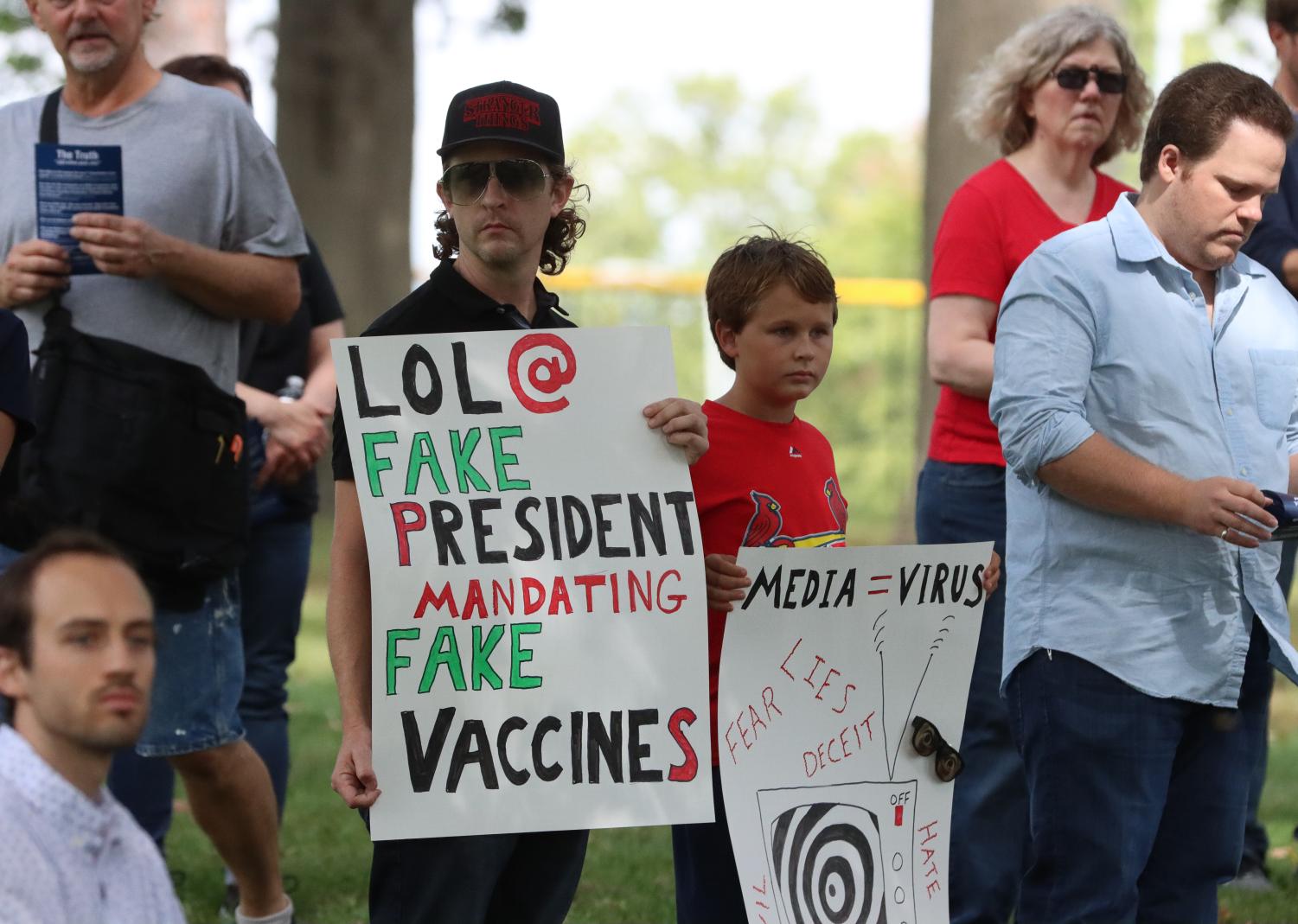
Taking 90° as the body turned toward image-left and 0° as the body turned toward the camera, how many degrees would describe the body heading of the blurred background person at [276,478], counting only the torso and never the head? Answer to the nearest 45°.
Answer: approximately 315°

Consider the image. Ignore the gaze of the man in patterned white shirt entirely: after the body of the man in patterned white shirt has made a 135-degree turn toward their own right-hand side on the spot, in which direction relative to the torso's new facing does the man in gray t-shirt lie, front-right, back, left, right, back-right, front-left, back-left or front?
right

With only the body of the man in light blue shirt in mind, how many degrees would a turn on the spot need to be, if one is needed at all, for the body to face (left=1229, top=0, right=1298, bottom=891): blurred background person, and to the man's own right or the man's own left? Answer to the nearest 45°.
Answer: approximately 135° to the man's own left

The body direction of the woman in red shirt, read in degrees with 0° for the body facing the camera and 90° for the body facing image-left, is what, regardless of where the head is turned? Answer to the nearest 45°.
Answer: approximately 315°
